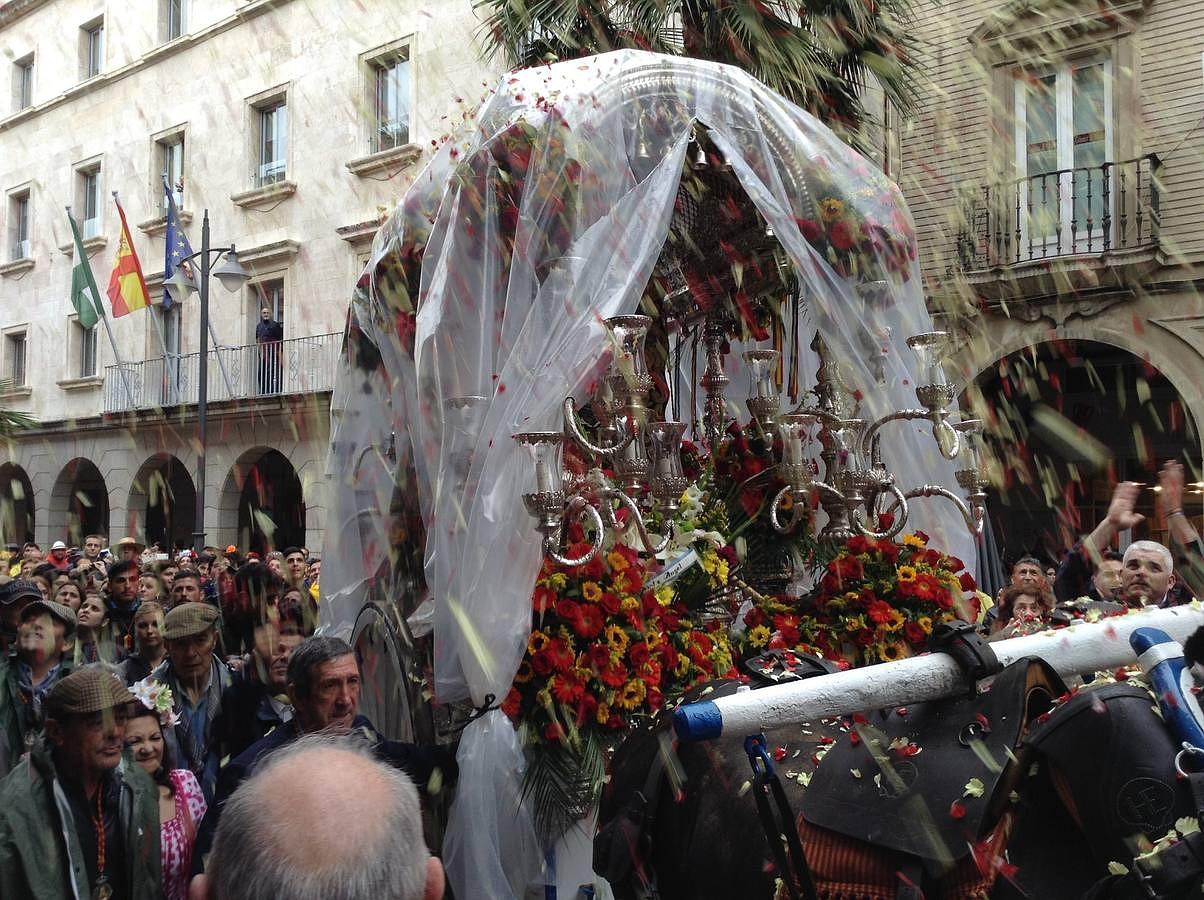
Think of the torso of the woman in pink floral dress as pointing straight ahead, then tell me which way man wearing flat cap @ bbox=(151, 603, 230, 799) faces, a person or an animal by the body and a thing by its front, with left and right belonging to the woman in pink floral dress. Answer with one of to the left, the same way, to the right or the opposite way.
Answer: the same way

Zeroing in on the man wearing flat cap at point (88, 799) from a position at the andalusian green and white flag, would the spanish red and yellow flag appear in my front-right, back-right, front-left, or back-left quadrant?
front-left

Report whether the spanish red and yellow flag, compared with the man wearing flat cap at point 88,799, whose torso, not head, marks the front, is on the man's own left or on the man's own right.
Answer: on the man's own left

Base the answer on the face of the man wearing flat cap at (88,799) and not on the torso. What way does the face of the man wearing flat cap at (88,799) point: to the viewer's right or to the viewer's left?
to the viewer's right

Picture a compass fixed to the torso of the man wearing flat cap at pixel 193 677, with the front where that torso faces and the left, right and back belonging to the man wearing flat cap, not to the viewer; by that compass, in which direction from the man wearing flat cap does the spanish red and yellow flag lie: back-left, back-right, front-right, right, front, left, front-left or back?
back

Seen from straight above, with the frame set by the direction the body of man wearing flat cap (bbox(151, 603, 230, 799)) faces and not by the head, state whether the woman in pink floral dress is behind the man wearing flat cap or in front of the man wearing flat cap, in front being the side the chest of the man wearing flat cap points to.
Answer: in front

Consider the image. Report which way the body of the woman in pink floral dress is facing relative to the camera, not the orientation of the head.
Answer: toward the camera

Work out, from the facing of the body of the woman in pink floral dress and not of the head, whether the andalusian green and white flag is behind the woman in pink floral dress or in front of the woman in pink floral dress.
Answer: behind

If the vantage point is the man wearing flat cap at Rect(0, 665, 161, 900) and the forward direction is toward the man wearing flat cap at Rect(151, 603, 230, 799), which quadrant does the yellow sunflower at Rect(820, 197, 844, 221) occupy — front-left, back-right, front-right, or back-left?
front-right

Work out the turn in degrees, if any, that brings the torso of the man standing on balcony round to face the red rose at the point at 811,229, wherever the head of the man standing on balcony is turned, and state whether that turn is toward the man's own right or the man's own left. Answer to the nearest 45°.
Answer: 0° — they already face it

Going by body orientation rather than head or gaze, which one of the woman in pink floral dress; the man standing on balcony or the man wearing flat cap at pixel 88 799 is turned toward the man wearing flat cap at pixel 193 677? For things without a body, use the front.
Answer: the man standing on balcony

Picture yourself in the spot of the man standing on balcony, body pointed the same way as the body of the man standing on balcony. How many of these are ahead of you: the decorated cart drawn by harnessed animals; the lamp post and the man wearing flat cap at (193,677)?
3

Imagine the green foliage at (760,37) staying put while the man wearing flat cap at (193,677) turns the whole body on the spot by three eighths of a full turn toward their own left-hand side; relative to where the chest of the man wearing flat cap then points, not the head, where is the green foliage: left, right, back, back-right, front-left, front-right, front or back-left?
front

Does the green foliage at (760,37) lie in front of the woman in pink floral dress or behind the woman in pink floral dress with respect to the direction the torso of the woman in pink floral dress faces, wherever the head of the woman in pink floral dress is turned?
behind

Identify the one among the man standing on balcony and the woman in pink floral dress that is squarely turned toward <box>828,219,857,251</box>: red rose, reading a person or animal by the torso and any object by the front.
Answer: the man standing on balcony

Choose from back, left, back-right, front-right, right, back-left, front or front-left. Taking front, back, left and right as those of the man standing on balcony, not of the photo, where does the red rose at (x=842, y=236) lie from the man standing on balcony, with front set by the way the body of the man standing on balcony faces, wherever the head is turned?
front

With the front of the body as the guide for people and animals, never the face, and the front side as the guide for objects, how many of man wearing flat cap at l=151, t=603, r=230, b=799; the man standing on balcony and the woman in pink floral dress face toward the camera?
3

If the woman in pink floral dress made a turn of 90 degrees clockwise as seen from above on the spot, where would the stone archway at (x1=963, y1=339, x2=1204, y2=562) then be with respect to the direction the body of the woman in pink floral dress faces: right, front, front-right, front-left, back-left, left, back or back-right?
back-right

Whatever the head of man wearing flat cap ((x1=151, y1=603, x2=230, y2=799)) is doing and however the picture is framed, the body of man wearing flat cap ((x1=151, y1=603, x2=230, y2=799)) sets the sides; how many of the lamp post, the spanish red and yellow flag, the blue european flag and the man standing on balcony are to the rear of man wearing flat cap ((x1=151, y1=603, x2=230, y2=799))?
4
